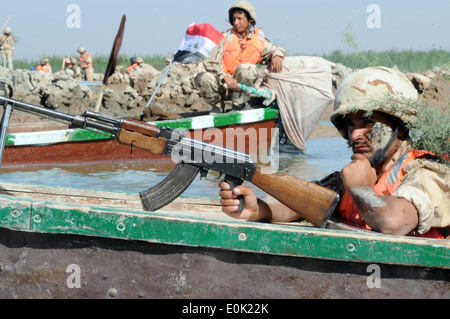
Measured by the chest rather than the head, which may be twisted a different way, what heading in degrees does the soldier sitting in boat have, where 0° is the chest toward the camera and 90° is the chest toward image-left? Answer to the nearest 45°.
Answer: approximately 45°

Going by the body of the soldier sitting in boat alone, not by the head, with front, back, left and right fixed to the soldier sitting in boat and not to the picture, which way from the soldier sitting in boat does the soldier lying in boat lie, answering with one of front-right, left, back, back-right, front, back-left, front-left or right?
front-left

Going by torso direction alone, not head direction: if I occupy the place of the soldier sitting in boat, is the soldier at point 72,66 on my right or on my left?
on my right
